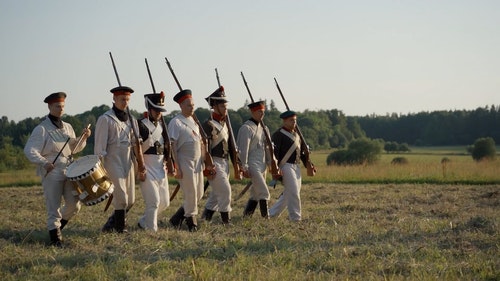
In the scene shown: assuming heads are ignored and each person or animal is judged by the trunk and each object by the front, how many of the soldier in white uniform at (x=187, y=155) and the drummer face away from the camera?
0

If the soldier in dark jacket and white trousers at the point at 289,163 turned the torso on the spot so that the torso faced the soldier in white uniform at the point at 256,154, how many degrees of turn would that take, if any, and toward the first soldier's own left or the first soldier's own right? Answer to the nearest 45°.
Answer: approximately 135° to the first soldier's own right

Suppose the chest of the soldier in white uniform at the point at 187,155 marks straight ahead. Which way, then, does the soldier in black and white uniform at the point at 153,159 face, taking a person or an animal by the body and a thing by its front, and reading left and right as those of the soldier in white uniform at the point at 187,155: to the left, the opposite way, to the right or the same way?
the same way

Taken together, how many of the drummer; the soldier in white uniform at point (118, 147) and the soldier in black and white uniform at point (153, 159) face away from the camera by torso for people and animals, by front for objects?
0

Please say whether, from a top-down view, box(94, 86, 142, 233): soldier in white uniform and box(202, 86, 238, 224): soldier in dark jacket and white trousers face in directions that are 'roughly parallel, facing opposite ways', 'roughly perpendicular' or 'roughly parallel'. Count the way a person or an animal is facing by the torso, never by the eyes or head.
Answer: roughly parallel

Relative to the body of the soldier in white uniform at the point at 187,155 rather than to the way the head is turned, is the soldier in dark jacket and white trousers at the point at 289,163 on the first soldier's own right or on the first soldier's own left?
on the first soldier's own left

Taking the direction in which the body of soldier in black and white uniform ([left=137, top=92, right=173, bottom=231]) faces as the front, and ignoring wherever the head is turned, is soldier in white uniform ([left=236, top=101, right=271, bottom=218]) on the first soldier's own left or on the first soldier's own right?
on the first soldier's own left

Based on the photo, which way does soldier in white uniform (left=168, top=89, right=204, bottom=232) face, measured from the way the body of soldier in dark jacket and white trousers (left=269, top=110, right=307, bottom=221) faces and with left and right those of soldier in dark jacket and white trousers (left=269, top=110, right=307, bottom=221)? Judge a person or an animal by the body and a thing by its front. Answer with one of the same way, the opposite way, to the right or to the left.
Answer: the same way

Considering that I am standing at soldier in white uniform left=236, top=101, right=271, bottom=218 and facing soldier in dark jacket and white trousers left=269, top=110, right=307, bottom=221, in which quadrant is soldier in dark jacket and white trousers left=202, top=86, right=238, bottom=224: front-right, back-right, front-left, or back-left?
back-right

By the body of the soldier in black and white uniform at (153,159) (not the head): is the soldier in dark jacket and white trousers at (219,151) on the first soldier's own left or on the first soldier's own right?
on the first soldier's own left
